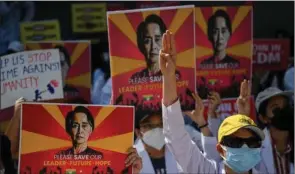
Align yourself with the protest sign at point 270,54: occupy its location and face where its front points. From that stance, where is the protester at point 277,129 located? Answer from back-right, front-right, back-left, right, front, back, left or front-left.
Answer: front

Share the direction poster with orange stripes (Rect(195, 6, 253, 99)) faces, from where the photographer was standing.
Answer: facing the viewer

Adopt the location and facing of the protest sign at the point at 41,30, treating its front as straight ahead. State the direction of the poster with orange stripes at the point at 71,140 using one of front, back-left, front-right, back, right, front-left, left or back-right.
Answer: front

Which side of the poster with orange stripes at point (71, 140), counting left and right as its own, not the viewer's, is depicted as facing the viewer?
front

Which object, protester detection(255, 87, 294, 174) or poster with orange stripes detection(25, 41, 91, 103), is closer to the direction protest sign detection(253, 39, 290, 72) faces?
the protester

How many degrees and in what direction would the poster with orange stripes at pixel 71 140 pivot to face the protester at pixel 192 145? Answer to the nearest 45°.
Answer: approximately 90° to its left

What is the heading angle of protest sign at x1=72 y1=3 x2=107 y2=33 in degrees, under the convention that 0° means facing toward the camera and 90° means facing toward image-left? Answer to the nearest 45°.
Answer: approximately 0°

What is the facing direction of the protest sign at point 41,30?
toward the camera

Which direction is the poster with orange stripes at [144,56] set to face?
toward the camera

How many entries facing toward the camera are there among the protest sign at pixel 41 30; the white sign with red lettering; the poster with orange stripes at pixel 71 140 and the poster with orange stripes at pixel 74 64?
4
